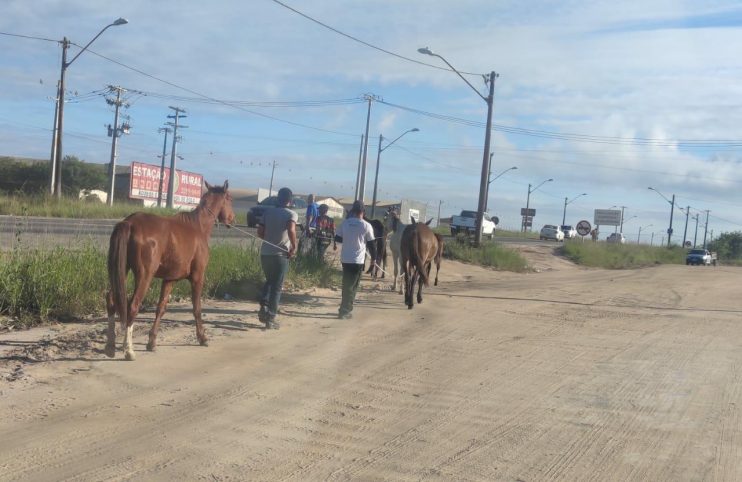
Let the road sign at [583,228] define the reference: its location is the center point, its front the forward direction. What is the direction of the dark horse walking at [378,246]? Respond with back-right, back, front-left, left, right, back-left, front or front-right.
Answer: front

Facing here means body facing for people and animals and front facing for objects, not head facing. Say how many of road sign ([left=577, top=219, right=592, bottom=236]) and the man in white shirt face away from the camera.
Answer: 1

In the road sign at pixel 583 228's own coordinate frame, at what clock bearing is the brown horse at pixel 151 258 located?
The brown horse is roughly at 12 o'clock from the road sign.

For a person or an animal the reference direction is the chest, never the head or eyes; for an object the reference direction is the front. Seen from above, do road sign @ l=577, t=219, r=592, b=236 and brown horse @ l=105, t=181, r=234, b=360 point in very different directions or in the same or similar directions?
very different directions

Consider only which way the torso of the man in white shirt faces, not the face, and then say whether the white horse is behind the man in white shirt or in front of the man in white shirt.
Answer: in front

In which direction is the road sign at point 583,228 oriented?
toward the camera

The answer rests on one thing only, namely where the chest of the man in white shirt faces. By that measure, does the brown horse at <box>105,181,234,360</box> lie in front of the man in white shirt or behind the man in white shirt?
behind

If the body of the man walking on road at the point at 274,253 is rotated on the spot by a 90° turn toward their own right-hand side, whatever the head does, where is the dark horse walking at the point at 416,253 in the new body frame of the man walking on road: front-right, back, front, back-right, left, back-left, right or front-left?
left

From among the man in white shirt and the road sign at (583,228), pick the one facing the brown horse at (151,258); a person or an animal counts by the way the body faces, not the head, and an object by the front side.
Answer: the road sign

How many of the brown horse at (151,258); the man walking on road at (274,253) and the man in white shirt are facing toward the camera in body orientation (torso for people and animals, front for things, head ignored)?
0

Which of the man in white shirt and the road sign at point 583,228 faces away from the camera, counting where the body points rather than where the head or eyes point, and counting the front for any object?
the man in white shirt

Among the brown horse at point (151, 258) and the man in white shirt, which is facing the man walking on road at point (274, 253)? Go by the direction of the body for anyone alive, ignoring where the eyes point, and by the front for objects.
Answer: the brown horse

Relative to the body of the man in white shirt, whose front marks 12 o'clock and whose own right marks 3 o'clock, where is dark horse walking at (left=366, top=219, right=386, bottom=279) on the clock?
The dark horse walking is roughly at 12 o'clock from the man in white shirt.

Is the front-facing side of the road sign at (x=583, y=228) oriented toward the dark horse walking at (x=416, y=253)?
yes

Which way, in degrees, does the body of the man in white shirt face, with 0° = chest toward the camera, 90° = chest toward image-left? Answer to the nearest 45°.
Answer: approximately 180°

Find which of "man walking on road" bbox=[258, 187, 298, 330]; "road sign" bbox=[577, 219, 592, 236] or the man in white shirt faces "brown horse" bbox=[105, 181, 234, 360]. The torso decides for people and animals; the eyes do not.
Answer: the road sign

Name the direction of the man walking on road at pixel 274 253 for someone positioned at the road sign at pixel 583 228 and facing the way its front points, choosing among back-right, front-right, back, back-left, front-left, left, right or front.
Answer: front
